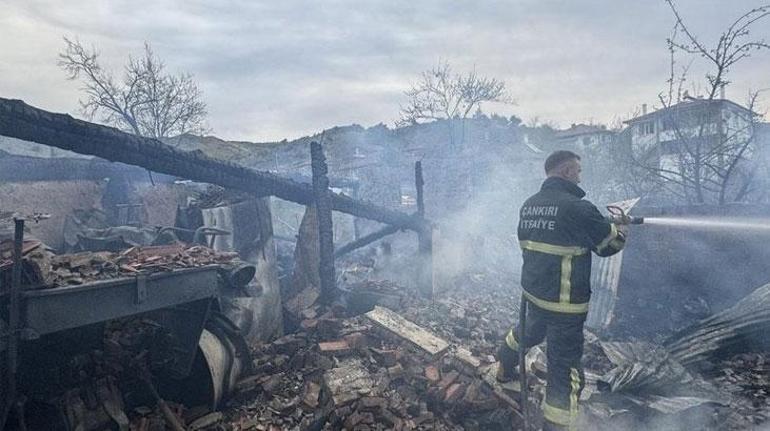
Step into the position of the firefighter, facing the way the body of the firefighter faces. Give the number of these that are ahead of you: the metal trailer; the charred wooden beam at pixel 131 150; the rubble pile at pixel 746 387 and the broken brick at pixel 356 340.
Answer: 1

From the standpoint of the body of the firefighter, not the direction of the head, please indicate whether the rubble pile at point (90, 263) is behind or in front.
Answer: behind

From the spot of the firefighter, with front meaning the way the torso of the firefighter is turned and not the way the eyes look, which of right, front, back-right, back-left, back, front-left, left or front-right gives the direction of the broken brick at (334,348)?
back-left

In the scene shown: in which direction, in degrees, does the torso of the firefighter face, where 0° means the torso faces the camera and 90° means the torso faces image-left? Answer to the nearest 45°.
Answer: approximately 225°

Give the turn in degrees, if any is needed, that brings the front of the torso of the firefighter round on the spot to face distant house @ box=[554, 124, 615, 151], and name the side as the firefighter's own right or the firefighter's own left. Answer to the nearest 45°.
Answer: approximately 45° to the firefighter's own left

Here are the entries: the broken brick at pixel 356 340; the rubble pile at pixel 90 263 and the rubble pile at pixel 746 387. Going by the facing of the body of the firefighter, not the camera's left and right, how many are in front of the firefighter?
1

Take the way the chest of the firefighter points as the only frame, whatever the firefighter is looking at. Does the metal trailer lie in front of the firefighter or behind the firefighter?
behind

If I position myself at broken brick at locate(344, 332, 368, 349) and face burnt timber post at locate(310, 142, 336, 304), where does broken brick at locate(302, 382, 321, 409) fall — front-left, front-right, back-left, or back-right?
back-left

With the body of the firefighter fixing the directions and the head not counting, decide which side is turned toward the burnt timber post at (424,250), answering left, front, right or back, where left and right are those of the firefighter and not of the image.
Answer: left
